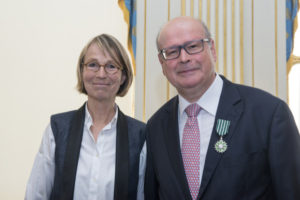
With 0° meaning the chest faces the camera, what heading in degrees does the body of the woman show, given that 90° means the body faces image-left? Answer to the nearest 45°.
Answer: approximately 0°

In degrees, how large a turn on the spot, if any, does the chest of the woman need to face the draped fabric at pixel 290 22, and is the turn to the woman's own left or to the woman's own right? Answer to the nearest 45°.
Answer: approximately 135° to the woman's own left

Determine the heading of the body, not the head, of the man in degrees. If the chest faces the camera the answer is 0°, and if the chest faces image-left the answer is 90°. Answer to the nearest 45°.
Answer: approximately 45°

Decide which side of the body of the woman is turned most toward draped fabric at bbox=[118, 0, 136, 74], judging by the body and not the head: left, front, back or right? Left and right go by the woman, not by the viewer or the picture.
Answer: back
